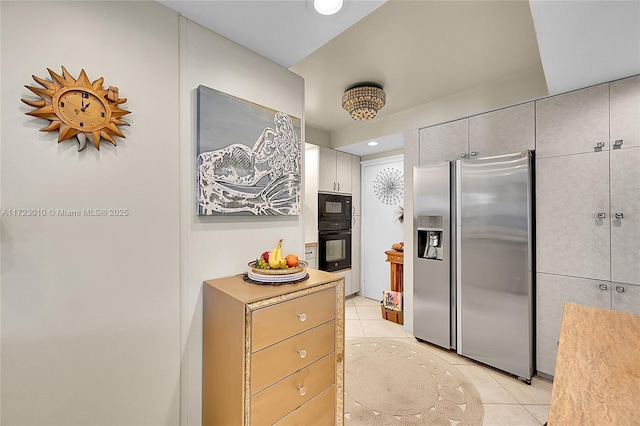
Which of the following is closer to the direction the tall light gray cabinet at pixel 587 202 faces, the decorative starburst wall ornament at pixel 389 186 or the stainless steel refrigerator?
the stainless steel refrigerator

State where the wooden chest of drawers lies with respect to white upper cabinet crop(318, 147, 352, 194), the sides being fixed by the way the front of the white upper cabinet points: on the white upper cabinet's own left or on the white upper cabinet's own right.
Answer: on the white upper cabinet's own right

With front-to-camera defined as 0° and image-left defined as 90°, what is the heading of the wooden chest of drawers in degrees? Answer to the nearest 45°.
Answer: approximately 315°

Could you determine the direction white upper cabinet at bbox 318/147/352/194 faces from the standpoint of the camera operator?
facing the viewer and to the right of the viewer

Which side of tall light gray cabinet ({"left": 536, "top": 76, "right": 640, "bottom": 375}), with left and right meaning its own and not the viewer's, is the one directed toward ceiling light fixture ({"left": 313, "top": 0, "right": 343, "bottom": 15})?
front

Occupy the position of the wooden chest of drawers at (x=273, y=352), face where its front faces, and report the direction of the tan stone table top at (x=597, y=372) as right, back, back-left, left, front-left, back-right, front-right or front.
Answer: front

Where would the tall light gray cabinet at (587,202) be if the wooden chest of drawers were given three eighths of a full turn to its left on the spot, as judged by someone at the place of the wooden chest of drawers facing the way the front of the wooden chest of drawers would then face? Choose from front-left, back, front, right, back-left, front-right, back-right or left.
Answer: right

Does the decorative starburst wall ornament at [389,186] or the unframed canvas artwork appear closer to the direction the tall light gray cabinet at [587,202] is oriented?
the unframed canvas artwork

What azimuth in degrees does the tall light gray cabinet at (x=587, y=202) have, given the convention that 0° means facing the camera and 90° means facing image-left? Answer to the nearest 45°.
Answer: approximately 45°

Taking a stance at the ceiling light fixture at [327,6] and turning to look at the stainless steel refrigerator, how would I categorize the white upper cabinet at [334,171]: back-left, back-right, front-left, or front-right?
front-left

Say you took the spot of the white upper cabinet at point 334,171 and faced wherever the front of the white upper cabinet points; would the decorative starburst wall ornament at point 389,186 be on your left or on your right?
on your left

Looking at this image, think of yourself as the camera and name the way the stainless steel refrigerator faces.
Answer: facing the viewer and to the left of the viewer
